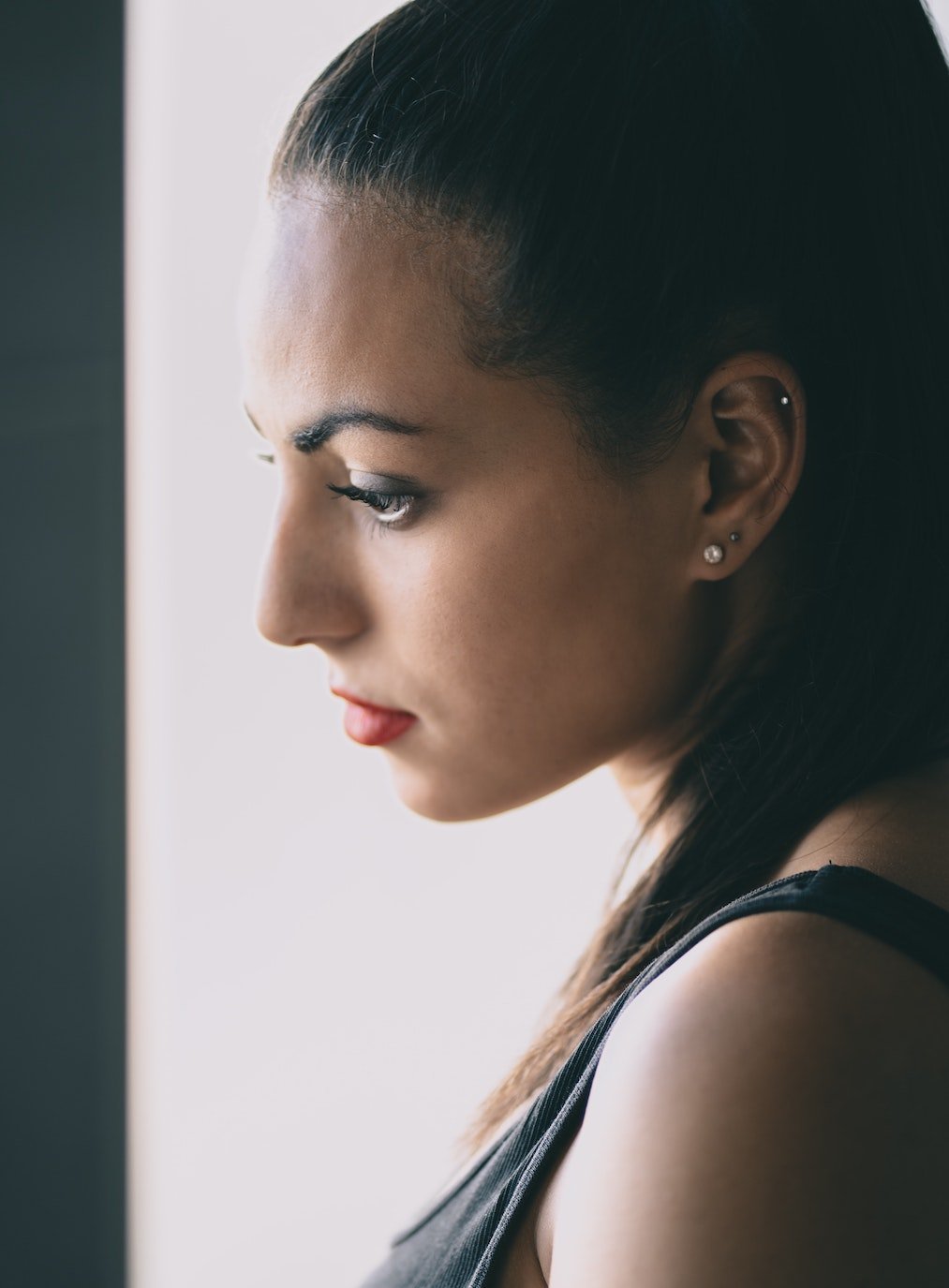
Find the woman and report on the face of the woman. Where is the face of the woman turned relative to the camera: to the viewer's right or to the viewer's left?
to the viewer's left

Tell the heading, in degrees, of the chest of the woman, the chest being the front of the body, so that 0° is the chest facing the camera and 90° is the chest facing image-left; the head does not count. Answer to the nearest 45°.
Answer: approximately 90°
